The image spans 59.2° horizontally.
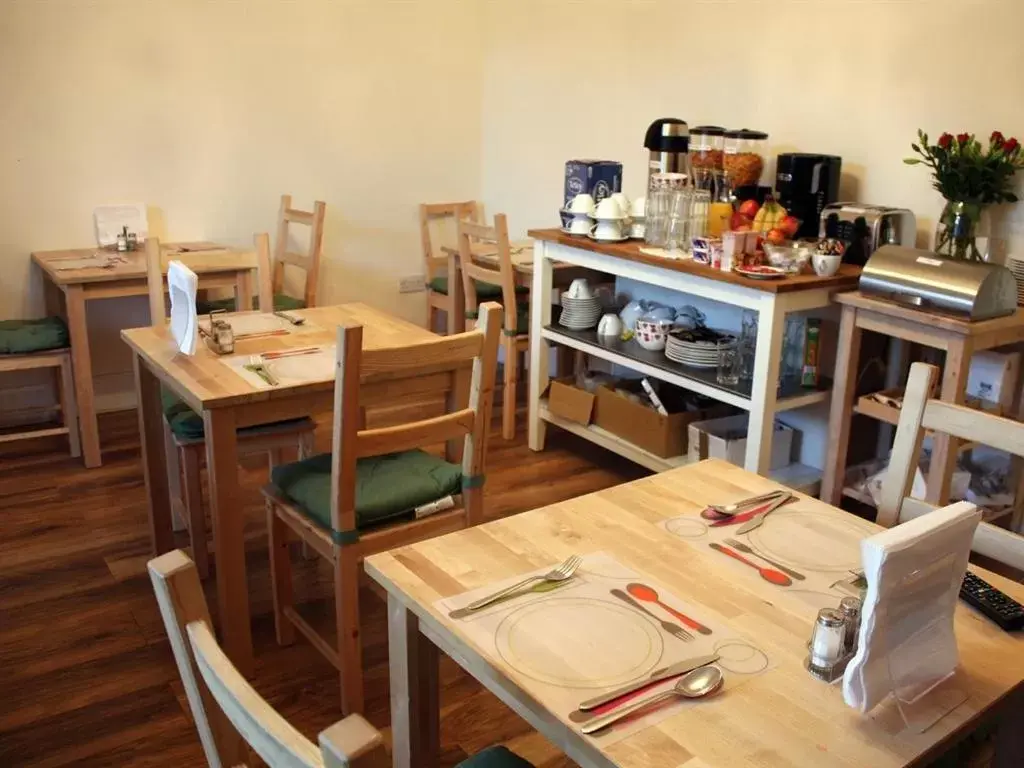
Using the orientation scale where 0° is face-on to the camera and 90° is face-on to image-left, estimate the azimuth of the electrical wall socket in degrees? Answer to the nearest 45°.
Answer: approximately 0°

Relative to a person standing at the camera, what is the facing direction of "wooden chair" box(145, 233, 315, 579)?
facing the viewer and to the right of the viewer

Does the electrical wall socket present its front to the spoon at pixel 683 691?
yes

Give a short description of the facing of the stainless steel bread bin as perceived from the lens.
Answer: facing the viewer and to the left of the viewer

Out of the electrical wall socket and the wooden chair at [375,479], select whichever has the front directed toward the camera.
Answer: the electrical wall socket

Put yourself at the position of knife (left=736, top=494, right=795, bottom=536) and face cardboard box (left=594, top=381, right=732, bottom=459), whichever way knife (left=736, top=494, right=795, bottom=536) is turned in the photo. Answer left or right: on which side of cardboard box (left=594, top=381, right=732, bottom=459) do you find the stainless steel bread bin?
right

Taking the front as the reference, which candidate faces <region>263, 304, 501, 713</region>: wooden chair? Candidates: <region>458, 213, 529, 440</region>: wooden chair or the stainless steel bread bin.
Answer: the stainless steel bread bin

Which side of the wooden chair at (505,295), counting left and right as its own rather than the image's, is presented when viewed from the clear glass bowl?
right

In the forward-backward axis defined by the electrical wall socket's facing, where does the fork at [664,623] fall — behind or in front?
in front

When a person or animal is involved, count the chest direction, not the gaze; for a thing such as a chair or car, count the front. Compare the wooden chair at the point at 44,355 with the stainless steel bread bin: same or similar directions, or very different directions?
very different directions

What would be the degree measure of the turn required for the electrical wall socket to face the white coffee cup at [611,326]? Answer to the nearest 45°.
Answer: approximately 45° to its left

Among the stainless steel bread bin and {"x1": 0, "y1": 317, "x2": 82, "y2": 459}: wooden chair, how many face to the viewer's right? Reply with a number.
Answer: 1

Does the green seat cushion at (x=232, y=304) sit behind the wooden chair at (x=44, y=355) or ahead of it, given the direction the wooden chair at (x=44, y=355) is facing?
ahead

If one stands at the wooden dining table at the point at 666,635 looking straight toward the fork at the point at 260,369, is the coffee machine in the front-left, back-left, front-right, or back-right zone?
front-right
